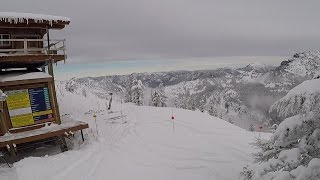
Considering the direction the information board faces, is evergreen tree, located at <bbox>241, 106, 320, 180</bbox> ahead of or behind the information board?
ahead

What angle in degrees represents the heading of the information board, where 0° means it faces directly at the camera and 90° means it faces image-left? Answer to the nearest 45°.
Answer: approximately 0°
